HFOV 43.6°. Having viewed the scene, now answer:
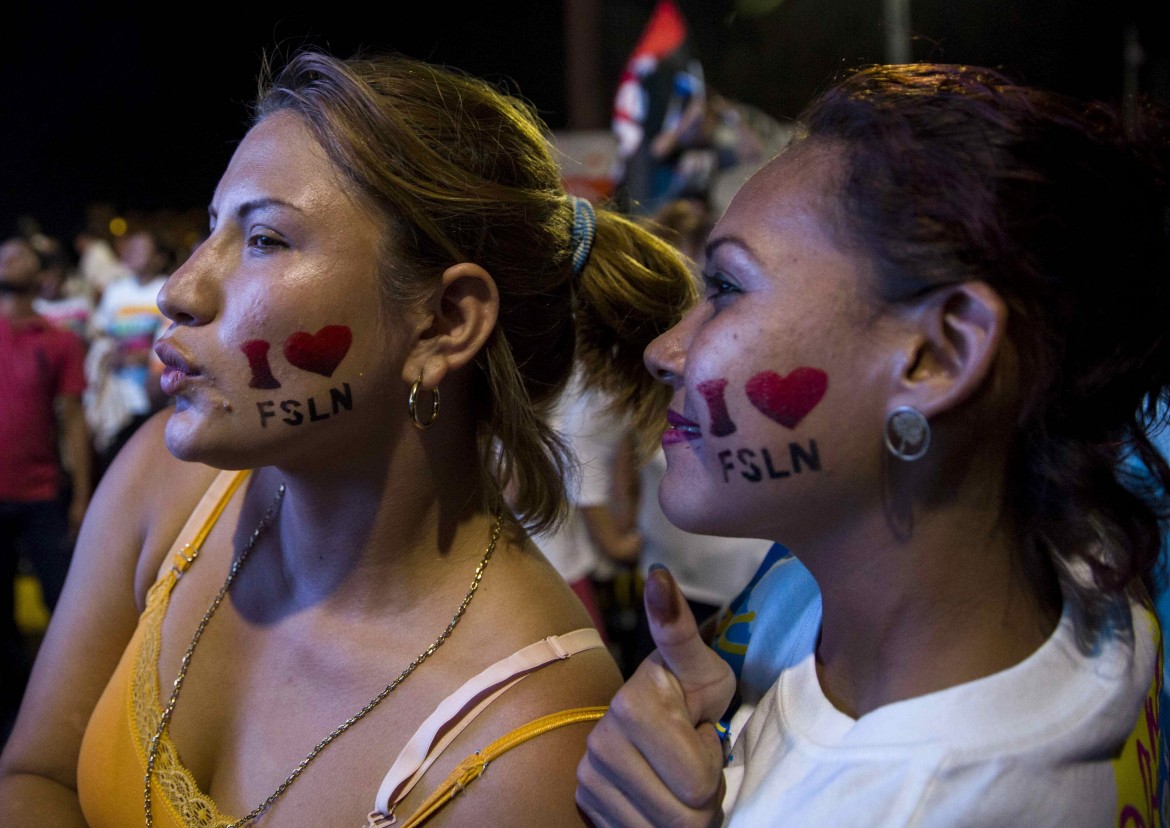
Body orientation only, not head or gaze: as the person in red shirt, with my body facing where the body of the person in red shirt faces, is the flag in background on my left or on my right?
on my left

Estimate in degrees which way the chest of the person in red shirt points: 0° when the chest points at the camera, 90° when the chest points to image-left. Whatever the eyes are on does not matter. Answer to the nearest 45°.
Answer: approximately 0°
